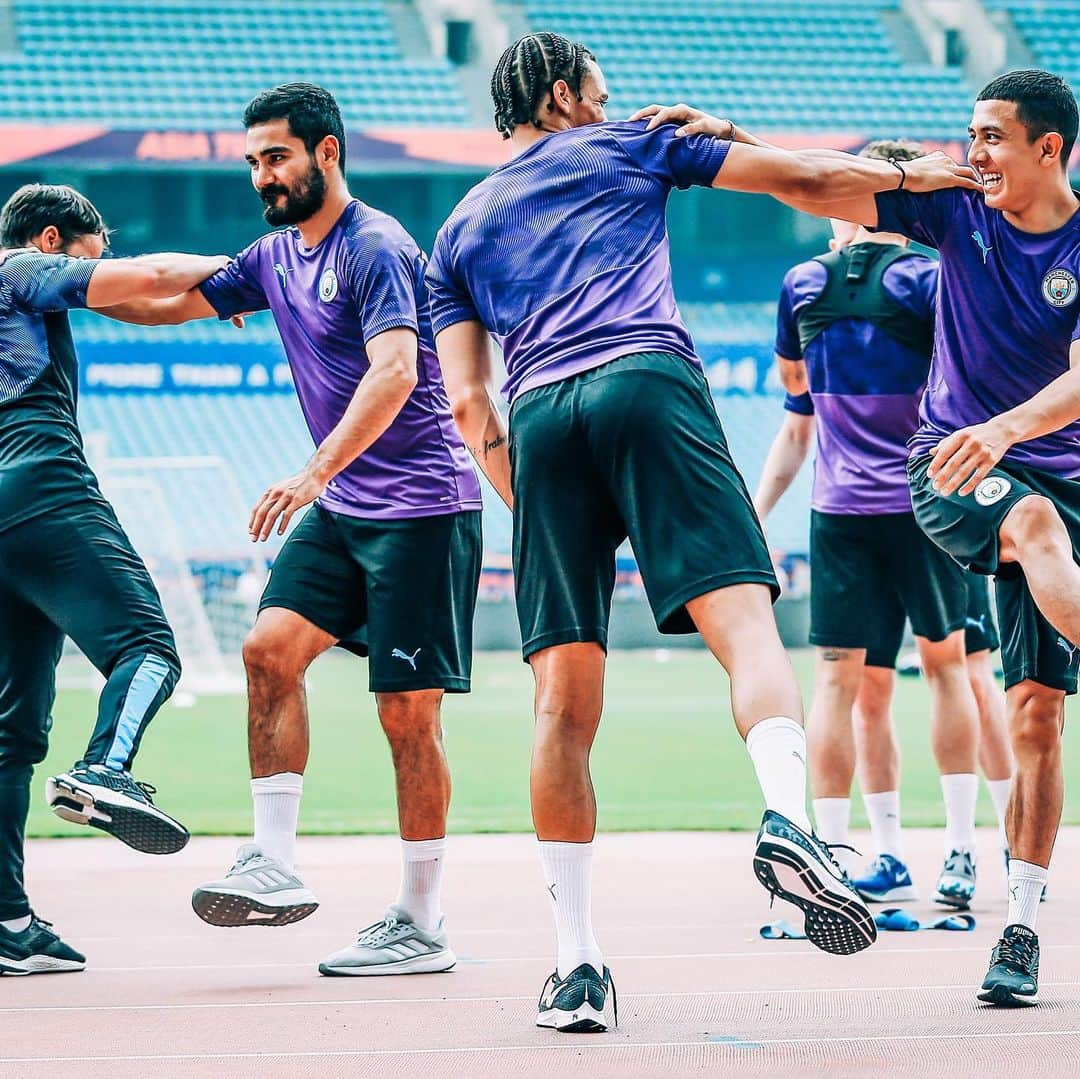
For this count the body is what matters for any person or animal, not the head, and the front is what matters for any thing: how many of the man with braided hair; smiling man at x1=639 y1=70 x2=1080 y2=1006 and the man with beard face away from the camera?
1

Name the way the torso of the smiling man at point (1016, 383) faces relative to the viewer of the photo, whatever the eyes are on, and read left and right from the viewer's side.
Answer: facing the viewer and to the left of the viewer

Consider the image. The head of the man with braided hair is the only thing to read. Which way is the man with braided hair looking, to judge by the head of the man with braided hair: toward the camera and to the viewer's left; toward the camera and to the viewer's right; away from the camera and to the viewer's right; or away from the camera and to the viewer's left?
away from the camera and to the viewer's right

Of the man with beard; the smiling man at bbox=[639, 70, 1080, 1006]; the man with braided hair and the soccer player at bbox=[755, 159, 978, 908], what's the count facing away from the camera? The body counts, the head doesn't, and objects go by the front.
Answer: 2

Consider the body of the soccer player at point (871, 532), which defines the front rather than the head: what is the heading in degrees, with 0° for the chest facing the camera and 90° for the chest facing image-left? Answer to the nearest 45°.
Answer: approximately 180°

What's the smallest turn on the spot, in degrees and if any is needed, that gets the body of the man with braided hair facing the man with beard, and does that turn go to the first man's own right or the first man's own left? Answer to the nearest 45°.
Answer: approximately 45° to the first man's own left

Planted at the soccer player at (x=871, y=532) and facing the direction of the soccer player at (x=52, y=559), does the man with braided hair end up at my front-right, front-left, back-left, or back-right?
front-left

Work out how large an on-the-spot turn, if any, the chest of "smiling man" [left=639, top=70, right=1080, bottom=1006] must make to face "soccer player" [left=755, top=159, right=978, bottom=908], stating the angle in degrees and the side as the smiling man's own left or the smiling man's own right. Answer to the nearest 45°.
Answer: approximately 135° to the smiling man's own right

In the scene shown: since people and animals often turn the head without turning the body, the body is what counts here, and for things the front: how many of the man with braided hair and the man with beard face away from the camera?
1

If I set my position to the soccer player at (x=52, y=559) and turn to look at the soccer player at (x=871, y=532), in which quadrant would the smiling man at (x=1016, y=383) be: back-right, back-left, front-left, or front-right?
front-right

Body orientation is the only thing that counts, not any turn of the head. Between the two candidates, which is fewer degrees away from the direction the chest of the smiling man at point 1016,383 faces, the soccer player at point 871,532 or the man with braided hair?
the man with braided hair

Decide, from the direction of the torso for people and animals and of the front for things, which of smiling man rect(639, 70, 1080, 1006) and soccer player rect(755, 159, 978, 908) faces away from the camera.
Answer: the soccer player

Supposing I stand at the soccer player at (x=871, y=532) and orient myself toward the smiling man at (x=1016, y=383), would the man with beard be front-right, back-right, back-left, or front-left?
front-right

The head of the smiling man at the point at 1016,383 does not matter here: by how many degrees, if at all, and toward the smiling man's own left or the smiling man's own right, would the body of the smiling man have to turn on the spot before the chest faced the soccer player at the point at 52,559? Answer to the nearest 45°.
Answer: approximately 45° to the smiling man's own right

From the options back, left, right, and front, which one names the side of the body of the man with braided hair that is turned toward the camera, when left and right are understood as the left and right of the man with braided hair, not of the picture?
back
